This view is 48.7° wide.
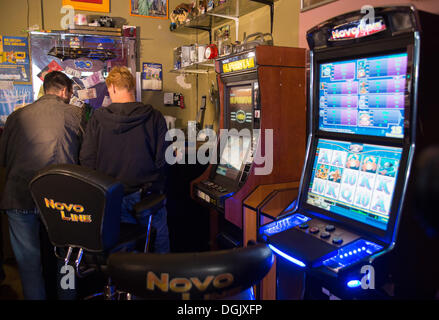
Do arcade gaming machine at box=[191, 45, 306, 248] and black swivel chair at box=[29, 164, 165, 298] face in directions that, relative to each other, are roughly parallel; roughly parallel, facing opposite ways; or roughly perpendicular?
roughly parallel, facing opposite ways

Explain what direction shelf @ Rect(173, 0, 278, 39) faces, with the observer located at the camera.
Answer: facing the viewer and to the left of the viewer

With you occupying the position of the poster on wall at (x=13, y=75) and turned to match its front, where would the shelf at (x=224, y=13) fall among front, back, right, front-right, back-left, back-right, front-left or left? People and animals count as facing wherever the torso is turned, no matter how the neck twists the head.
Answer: front-left

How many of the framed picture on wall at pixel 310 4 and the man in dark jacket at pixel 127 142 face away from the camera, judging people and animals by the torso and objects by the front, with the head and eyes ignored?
1

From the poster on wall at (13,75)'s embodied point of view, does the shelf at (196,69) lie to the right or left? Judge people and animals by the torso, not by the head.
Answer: on its left

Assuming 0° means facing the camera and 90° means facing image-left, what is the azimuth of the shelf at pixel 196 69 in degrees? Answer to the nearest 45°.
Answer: approximately 45°

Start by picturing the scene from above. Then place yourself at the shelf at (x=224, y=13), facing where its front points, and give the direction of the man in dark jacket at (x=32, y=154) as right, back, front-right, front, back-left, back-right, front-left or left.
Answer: front

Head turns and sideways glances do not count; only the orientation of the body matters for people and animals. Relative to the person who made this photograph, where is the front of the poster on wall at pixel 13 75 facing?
facing the viewer

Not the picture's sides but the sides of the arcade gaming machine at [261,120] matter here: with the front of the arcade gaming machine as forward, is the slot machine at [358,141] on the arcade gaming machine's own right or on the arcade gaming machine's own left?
on the arcade gaming machine's own left

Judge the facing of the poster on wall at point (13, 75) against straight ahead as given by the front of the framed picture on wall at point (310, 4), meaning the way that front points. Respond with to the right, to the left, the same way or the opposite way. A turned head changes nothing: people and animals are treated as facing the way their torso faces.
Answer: to the left

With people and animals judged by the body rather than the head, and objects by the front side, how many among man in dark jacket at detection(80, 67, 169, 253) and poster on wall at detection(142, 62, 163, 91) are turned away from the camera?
1

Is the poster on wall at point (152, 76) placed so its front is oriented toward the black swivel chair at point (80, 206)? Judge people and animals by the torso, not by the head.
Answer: yes

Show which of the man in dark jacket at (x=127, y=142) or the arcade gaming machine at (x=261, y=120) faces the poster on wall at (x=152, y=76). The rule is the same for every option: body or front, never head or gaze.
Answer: the man in dark jacket

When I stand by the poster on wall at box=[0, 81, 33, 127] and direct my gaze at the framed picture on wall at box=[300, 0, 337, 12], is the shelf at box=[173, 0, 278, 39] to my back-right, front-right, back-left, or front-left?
front-left
